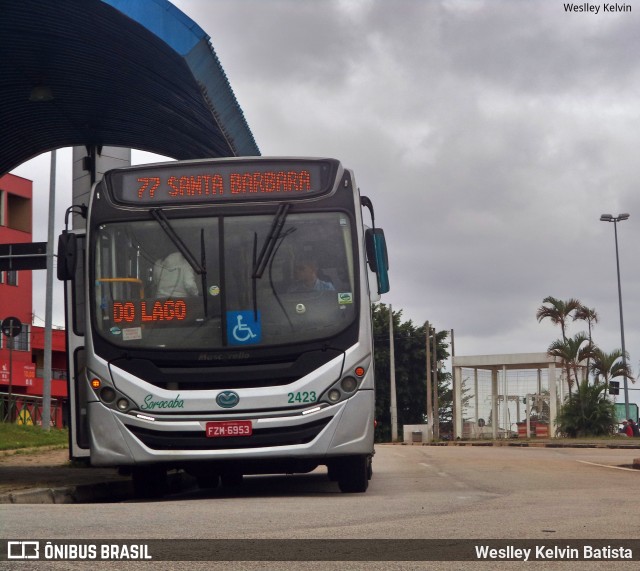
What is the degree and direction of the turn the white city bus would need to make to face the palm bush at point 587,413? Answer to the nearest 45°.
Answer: approximately 135° to its left

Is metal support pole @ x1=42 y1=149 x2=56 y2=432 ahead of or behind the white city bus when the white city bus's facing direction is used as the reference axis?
behind

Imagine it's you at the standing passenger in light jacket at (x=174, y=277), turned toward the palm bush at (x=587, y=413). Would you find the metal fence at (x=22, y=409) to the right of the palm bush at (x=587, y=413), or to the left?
left

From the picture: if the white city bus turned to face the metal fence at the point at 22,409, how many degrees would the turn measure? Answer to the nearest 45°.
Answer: approximately 180°

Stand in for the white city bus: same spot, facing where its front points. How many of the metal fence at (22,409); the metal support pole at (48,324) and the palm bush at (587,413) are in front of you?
0

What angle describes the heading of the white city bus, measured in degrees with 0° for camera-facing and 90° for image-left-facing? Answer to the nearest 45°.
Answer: approximately 0°
